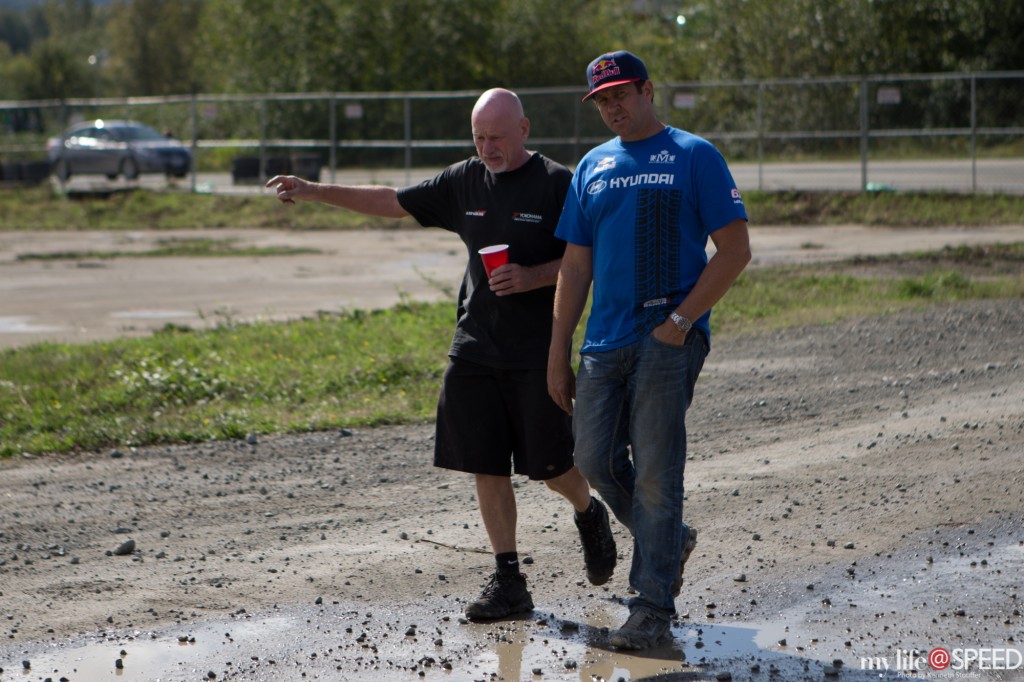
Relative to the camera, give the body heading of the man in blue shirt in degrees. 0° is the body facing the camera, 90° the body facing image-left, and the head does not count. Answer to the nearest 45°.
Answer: approximately 45°

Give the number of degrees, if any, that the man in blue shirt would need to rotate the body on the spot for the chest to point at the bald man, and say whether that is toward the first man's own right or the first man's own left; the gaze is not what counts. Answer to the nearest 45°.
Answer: approximately 90° to the first man's own right

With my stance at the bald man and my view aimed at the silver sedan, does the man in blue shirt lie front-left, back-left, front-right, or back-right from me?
back-right

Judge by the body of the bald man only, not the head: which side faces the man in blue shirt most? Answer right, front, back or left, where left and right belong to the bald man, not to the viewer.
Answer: left

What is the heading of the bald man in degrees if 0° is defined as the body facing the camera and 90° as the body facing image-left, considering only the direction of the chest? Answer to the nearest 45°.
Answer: approximately 45°

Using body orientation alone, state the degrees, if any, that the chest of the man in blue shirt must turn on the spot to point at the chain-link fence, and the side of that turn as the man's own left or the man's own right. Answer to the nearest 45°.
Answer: approximately 135° to the man's own right
